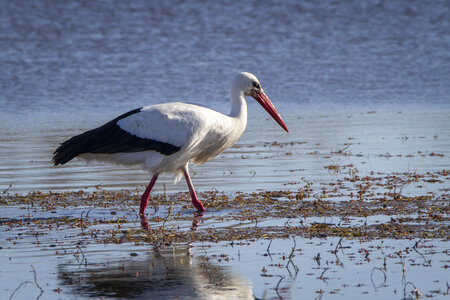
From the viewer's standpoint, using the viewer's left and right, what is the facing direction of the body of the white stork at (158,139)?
facing to the right of the viewer
